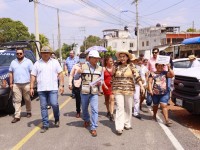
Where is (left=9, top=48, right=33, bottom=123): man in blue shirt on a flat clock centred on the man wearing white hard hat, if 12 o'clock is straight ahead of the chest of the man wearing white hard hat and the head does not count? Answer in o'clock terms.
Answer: The man in blue shirt is roughly at 4 o'clock from the man wearing white hard hat.

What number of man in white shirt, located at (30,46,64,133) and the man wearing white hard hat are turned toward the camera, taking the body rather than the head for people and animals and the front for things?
2

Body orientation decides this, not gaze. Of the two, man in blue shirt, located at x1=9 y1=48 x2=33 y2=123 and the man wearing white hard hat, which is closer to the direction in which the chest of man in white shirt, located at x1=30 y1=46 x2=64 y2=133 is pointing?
the man wearing white hard hat

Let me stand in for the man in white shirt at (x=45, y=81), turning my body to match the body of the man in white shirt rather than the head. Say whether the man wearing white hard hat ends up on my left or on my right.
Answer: on my left

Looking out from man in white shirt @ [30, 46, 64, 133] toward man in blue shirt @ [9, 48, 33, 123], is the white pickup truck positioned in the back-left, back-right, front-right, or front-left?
back-right

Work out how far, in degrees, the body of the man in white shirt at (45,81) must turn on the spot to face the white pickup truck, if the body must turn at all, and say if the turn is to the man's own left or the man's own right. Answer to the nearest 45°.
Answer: approximately 90° to the man's own left

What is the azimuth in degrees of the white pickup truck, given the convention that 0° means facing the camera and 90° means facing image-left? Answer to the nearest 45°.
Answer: approximately 45°

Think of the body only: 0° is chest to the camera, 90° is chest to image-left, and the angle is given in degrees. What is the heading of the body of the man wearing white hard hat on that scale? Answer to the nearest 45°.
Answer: approximately 0°

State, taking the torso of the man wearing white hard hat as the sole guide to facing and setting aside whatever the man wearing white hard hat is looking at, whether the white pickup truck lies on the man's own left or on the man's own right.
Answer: on the man's own left
